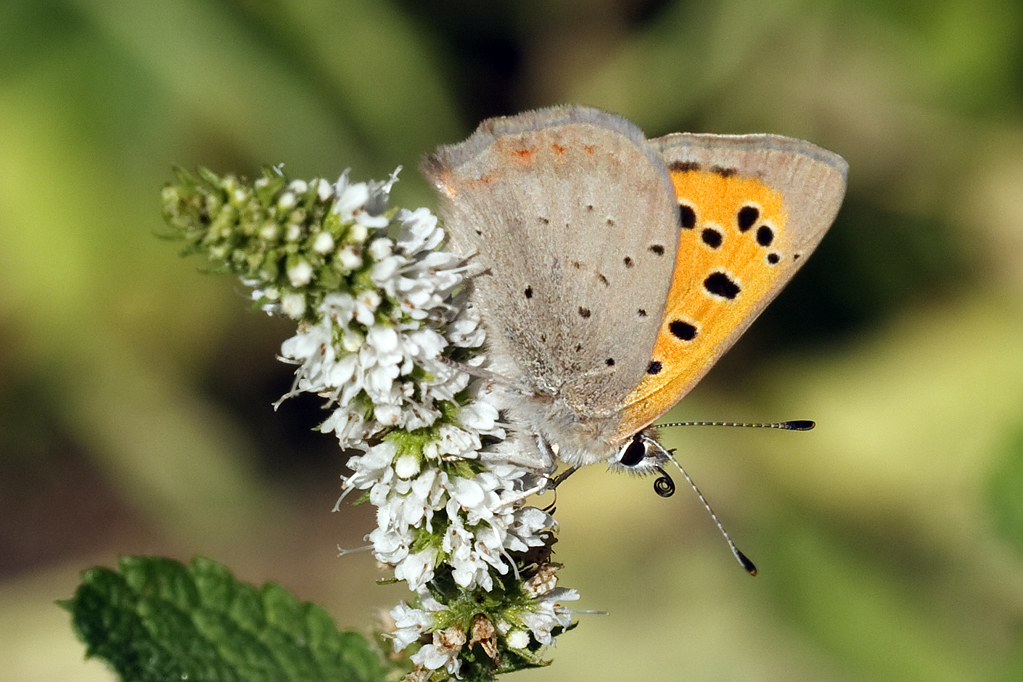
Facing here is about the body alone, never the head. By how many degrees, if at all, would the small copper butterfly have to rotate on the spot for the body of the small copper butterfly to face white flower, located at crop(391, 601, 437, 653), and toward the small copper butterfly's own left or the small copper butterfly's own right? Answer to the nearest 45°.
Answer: approximately 180°

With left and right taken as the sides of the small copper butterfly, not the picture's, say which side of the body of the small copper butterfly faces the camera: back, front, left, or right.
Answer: right

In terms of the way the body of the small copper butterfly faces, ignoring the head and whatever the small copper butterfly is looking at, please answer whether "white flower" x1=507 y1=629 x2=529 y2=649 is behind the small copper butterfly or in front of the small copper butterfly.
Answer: behind

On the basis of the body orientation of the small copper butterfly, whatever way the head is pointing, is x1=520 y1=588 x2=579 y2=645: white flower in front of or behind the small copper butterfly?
behind
